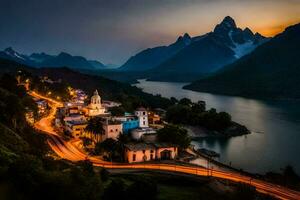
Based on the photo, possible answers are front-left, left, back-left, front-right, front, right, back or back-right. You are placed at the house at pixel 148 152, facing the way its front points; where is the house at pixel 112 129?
back-right

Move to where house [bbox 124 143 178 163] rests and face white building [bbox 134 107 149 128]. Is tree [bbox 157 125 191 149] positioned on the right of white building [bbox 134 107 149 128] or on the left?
right

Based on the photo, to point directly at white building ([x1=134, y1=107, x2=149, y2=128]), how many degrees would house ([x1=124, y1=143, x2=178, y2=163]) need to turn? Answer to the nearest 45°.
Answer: approximately 180°

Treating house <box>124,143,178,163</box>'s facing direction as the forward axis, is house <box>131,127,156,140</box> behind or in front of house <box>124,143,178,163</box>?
behind

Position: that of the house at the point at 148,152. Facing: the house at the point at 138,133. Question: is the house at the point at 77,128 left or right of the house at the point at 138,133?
left

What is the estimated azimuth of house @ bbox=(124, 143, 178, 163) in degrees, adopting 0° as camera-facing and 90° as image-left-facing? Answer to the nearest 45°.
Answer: approximately 0°

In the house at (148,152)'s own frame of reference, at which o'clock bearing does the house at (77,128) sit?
the house at (77,128) is roughly at 4 o'clock from the house at (148,152).
